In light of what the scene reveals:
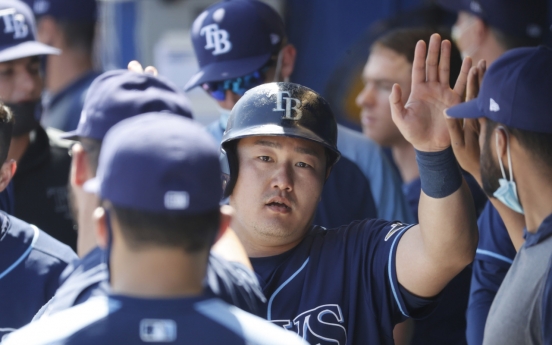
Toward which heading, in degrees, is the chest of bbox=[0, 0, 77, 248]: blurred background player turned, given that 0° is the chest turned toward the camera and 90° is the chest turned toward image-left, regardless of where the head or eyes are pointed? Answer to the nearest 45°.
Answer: approximately 315°

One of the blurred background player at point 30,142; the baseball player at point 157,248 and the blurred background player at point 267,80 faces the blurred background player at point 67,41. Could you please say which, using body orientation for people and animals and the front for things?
the baseball player

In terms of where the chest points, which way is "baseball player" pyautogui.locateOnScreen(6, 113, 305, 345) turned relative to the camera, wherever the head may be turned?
away from the camera

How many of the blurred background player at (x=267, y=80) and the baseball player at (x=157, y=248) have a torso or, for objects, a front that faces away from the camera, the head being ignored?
1

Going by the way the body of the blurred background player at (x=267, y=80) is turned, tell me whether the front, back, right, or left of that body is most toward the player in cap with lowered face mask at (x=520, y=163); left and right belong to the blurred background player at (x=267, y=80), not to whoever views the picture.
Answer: left

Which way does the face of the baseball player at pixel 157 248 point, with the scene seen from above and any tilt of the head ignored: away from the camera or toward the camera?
away from the camera

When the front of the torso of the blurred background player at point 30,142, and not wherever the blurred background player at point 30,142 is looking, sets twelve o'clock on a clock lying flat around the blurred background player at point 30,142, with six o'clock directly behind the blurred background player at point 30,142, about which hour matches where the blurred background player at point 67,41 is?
the blurred background player at point 67,41 is roughly at 8 o'clock from the blurred background player at point 30,142.

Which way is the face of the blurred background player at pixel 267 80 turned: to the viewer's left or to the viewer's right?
to the viewer's left

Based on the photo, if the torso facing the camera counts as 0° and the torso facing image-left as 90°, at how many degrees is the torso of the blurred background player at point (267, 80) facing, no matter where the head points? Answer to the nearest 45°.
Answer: approximately 45°
